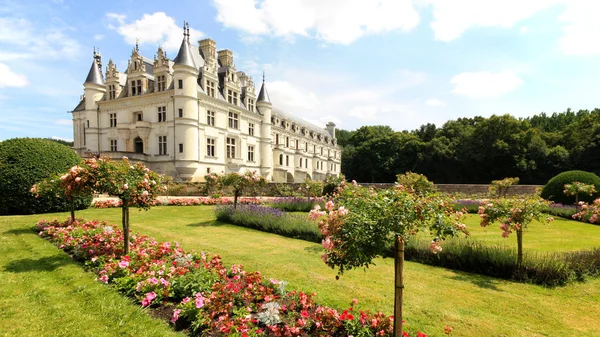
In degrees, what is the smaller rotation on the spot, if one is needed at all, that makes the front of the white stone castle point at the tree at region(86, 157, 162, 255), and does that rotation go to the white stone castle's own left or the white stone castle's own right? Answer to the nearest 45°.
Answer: approximately 45° to the white stone castle's own left

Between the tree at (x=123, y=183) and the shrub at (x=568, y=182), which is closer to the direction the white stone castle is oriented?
the tree

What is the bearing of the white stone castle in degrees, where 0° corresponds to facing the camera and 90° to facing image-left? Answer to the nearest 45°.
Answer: approximately 45°

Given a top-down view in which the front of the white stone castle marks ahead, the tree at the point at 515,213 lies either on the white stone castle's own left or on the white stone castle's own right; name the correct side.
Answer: on the white stone castle's own left

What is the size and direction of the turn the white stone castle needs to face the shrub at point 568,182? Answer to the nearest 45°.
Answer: approximately 90° to its left

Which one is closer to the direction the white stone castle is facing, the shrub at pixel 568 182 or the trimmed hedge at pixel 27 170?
the trimmed hedge
